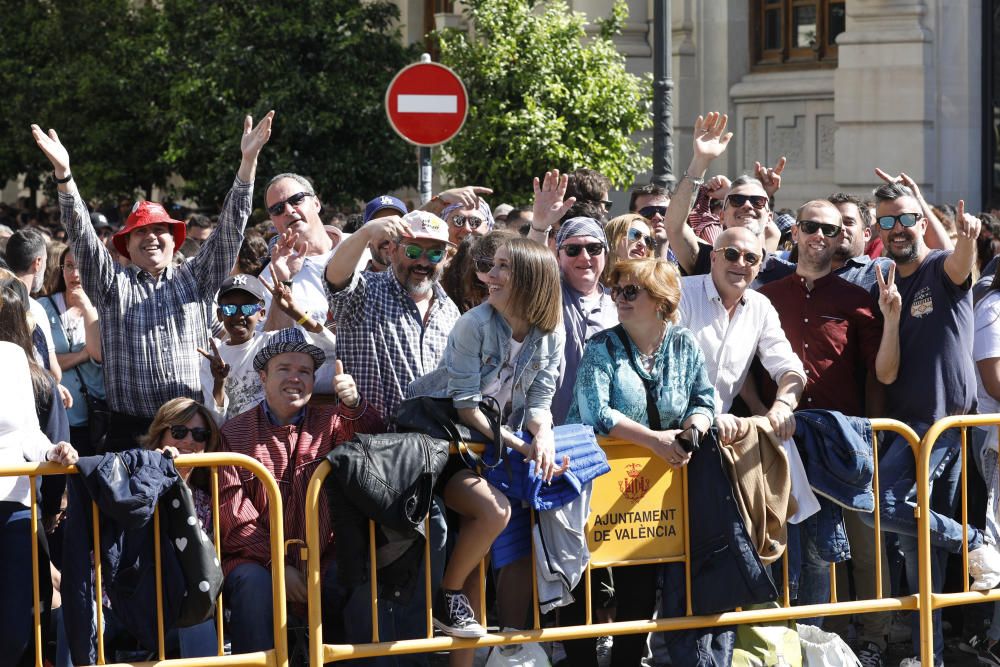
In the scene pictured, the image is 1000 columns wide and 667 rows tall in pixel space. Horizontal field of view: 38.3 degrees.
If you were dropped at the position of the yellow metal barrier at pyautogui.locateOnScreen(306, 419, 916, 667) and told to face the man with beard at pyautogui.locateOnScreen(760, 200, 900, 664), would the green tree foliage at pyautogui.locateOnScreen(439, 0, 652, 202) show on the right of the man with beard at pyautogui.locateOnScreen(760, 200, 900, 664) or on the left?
left

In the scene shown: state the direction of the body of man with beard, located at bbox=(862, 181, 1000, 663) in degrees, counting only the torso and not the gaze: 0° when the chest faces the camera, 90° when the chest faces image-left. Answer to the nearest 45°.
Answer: approximately 45°

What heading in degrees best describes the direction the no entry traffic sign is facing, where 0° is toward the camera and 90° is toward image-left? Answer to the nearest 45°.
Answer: approximately 0°

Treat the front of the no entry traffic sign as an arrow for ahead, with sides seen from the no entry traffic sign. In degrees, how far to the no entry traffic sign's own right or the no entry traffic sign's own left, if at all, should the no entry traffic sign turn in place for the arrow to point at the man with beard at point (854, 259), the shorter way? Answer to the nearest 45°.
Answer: approximately 45° to the no entry traffic sign's own left
